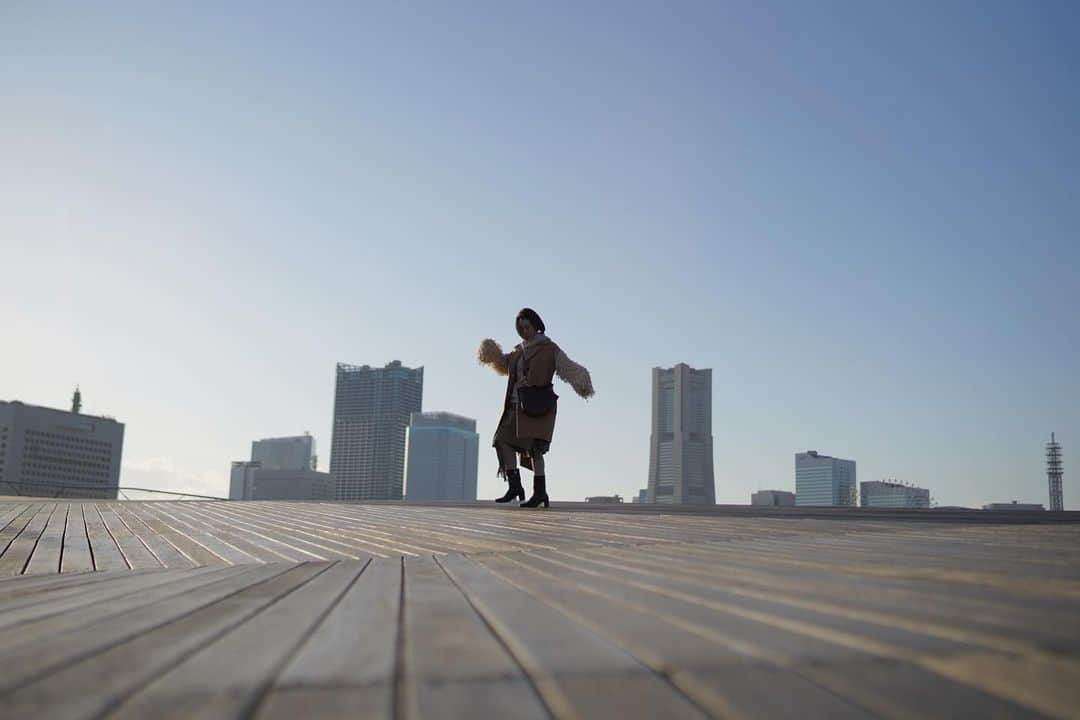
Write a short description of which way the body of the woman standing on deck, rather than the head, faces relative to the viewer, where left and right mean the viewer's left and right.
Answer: facing the viewer and to the left of the viewer
